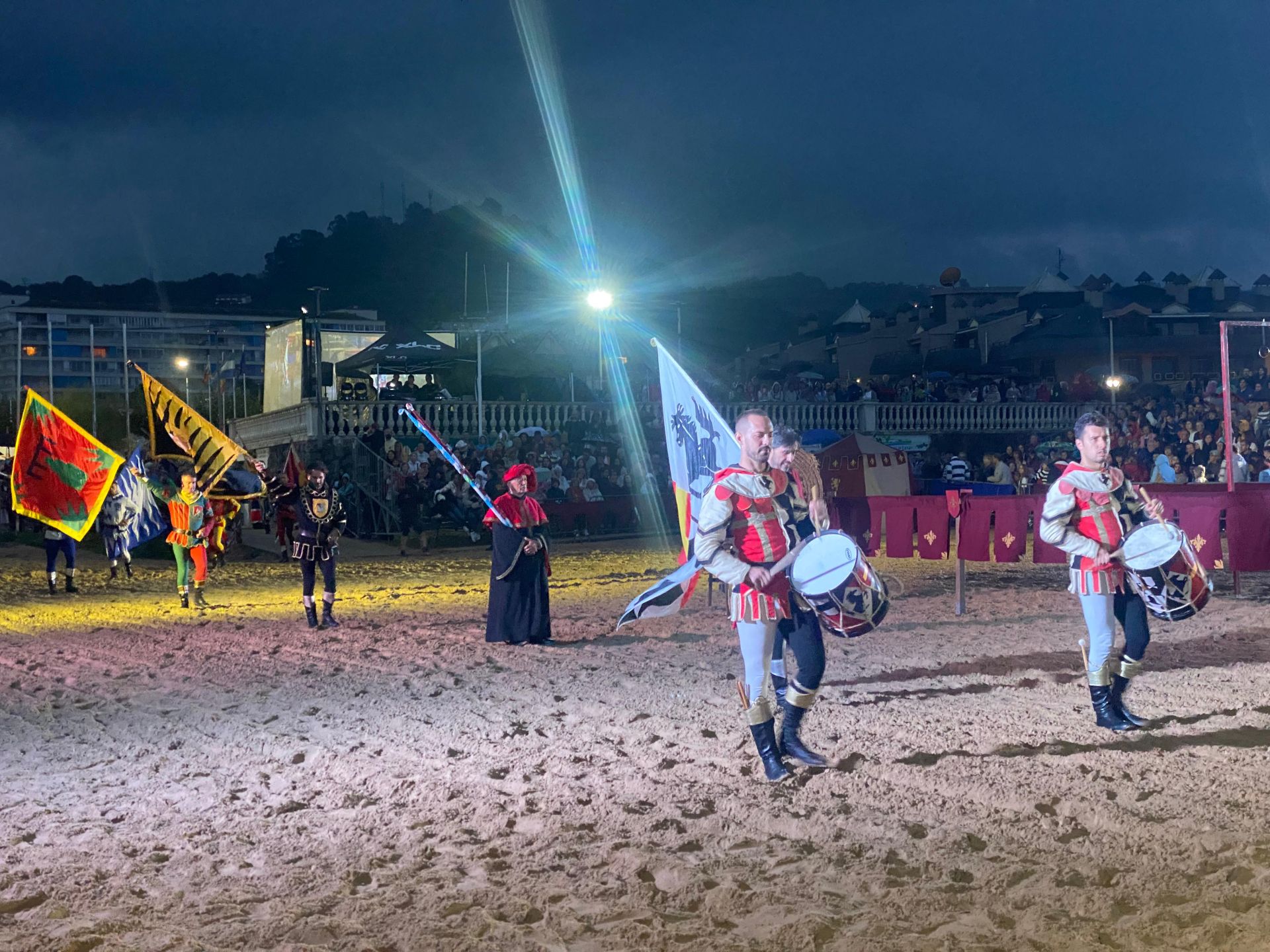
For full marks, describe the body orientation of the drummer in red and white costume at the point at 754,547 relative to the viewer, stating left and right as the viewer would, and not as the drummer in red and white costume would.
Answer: facing the viewer and to the right of the viewer

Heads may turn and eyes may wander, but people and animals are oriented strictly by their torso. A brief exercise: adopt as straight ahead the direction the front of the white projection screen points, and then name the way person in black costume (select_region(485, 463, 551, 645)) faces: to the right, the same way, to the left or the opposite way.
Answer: the same way

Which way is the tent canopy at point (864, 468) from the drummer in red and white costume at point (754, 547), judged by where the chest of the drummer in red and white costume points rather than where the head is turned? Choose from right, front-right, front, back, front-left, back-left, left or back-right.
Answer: back-left

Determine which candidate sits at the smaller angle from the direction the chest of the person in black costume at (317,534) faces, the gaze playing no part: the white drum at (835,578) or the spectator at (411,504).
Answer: the white drum

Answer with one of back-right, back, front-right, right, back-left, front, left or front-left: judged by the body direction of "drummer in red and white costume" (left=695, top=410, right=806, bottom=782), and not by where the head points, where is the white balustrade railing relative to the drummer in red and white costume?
back-left

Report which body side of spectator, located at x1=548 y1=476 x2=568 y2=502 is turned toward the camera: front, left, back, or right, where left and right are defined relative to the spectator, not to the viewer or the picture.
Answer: front

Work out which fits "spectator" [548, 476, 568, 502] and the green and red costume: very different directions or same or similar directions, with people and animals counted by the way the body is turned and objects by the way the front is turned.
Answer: same or similar directions

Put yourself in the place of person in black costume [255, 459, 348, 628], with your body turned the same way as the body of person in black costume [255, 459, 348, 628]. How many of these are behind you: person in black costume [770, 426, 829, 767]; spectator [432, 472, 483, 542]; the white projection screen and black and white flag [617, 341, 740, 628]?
2

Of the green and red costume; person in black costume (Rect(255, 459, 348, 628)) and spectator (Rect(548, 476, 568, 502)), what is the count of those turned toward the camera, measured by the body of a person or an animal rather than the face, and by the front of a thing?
3

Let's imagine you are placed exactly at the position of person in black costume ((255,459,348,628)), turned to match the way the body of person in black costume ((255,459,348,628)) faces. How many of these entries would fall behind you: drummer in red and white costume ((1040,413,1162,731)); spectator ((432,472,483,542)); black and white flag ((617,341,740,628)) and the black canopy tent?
2

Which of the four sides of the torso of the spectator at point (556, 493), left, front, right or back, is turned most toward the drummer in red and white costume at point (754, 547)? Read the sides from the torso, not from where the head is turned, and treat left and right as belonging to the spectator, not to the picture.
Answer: front

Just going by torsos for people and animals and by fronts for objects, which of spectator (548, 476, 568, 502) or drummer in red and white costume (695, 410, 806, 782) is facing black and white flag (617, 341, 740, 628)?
the spectator

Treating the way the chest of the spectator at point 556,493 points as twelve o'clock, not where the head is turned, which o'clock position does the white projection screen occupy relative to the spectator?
The white projection screen is roughly at 5 o'clock from the spectator.

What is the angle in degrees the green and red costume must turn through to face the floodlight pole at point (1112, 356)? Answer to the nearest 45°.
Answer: approximately 135° to its left

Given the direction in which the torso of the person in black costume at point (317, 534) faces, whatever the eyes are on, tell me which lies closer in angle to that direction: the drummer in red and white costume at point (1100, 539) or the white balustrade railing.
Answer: the drummer in red and white costume

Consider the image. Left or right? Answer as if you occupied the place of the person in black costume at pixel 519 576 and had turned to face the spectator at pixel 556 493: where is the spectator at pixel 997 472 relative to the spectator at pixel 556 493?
right

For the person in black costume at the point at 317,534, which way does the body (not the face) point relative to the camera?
toward the camera

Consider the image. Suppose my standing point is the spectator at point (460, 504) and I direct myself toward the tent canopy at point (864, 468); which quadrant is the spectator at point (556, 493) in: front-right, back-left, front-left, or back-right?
front-left
